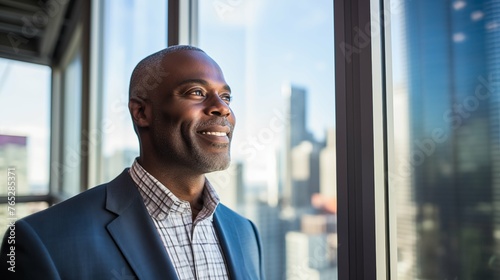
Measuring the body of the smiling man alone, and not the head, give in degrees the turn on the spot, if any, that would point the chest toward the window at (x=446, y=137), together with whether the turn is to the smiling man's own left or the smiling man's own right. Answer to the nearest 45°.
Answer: approximately 45° to the smiling man's own left

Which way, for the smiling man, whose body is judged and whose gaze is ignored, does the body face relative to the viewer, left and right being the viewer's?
facing the viewer and to the right of the viewer
